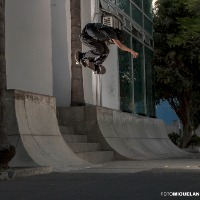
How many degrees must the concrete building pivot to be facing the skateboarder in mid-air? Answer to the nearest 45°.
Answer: approximately 45° to its right

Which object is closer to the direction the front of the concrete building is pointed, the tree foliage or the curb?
the curb

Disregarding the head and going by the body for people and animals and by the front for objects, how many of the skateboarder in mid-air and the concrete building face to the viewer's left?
0

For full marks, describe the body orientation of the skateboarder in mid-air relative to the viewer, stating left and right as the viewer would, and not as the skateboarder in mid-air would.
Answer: facing to the right of the viewer

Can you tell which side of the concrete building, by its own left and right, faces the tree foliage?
left

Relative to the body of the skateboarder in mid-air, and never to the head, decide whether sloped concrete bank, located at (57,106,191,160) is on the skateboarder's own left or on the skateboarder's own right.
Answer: on the skateboarder's own left

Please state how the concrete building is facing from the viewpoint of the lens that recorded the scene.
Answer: facing the viewer and to the right of the viewer
